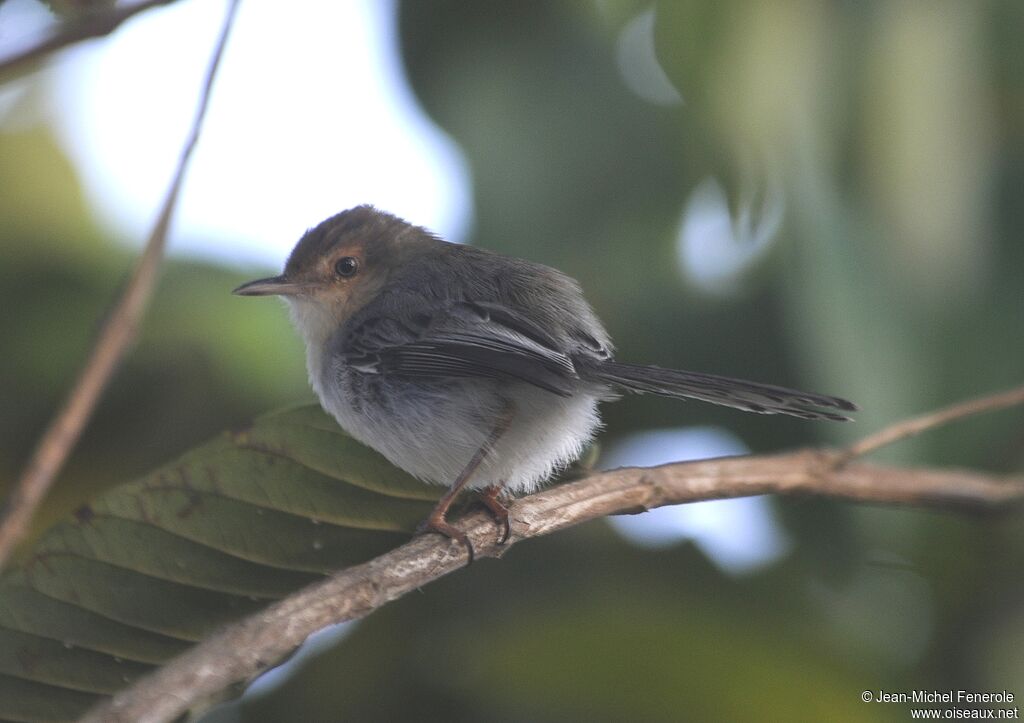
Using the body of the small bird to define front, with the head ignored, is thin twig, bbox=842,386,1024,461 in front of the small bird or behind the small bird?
behind

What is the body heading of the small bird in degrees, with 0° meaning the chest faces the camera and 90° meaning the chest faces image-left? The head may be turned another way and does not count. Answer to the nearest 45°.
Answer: approximately 90°
